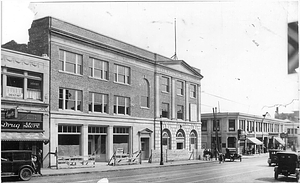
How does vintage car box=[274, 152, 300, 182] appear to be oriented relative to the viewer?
away from the camera

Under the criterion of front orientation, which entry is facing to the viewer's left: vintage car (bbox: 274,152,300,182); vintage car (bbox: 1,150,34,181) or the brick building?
vintage car (bbox: 1,150,34,181)

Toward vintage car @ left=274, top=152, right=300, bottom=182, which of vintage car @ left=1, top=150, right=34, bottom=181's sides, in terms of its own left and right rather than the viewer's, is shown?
back

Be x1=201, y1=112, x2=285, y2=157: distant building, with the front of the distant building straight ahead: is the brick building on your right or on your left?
on your right

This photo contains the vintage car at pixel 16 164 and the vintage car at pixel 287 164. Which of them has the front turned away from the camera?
the vintage car at pixel 287 164

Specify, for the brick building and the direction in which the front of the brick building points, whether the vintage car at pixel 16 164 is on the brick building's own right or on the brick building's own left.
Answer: on the brick building's own right

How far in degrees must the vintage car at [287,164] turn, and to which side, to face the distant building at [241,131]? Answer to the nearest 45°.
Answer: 0° — it already faces it

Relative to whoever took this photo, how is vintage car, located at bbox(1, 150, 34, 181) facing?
facing to the left of the viewer

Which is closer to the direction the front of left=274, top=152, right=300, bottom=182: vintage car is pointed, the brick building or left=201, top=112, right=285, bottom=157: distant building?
the distant building
